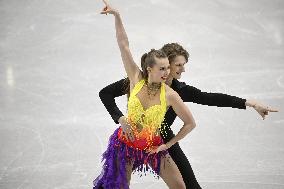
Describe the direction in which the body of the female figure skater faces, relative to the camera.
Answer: toward the camera

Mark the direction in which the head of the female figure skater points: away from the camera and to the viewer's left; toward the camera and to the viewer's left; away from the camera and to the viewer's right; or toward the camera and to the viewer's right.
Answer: toward the camera and to the viewer's right
